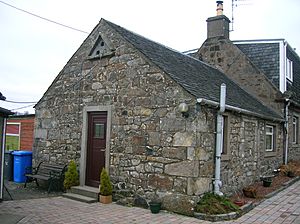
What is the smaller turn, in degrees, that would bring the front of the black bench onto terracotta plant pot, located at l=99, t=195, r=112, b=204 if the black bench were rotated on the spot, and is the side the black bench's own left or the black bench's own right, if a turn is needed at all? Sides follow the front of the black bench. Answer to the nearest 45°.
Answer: approximately 90° to the black bench's own left

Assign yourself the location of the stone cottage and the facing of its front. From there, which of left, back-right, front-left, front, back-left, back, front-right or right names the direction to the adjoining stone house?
back

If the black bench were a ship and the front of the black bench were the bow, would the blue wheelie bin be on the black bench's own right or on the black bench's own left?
on the black bench's own right

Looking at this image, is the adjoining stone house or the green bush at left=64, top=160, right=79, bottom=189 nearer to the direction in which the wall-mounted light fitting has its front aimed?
the green bush

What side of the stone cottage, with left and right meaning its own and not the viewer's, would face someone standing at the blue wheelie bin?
right

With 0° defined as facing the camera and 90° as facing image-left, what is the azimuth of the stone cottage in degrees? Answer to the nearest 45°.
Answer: approximately 45°
